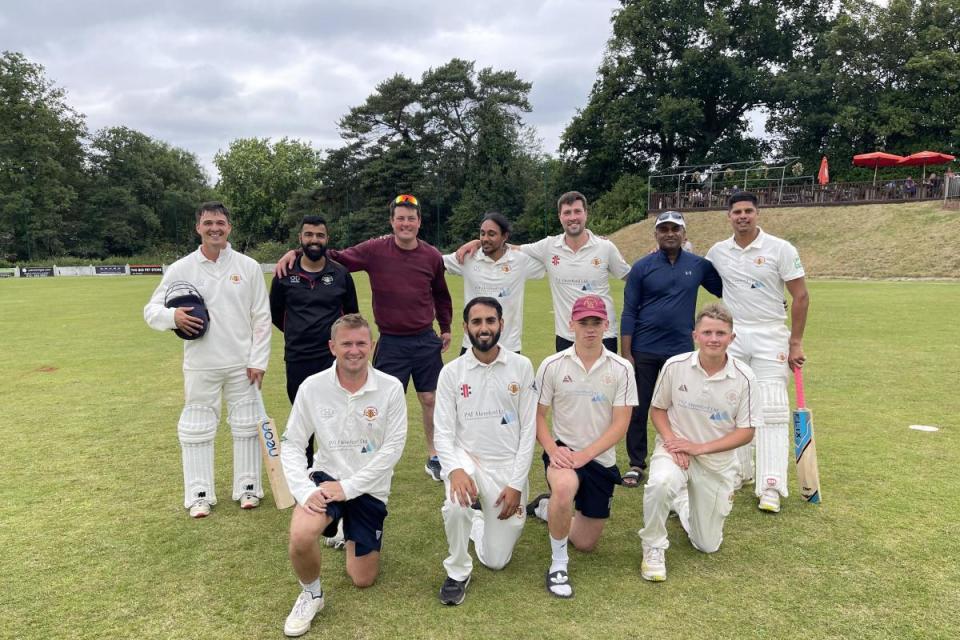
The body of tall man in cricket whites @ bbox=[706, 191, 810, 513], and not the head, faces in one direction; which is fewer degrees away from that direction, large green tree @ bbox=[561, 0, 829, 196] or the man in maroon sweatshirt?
the man in maroon sweatshirt

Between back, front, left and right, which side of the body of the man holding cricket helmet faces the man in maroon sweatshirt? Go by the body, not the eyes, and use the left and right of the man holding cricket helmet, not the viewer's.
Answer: left

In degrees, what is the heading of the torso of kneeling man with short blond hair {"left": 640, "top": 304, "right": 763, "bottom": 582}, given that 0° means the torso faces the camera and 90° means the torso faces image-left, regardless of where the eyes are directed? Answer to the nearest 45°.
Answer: approximately 0°

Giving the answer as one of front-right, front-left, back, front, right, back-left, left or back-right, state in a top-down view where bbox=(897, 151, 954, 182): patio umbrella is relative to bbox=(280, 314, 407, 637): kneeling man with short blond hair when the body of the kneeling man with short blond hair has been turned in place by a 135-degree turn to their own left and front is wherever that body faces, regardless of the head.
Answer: front

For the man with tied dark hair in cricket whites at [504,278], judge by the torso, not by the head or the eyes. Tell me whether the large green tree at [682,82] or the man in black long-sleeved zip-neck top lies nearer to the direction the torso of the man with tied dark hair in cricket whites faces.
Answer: the man in black long-sleeved zip-neck top

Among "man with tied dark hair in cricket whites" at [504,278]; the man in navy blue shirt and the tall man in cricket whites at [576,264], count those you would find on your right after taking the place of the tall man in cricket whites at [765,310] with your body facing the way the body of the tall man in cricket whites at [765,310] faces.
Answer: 3

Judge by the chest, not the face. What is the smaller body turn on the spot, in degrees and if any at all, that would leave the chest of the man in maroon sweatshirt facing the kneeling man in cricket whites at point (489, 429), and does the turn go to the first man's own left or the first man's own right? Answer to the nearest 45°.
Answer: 0° — they already face them

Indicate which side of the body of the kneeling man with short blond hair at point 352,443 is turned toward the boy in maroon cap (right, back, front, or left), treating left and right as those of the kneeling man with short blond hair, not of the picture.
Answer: left
